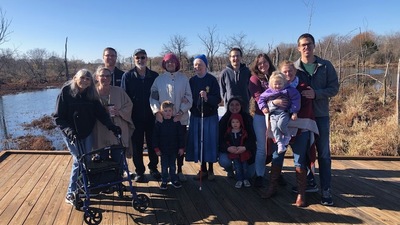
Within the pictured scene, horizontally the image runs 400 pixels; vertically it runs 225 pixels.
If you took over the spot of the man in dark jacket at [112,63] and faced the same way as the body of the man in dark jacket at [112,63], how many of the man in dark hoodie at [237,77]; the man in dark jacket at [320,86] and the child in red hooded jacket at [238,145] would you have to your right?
0

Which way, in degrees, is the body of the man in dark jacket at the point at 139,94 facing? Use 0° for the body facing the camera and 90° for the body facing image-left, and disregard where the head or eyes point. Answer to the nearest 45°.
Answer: approximately 0°

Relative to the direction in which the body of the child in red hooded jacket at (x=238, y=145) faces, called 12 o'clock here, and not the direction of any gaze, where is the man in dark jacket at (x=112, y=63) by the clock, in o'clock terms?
The man in dark jacket is roughly at 3 o'clock from the child in red hooded jacket.

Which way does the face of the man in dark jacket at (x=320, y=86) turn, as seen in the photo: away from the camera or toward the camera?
toward the camera

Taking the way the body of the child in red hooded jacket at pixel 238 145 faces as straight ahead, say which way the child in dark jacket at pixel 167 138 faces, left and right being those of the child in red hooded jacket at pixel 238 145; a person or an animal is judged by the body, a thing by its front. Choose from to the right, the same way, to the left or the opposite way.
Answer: the same way

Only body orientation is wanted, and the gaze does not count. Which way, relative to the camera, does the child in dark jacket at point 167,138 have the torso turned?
toward the camera

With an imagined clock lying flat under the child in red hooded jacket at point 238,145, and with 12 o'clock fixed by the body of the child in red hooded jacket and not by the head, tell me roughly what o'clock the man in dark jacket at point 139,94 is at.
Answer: The man in dark jacket is roughly at 3 o'clock from the child in red hooded jacket.

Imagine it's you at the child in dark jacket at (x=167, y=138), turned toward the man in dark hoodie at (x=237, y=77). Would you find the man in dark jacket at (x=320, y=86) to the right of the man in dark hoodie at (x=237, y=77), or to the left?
right

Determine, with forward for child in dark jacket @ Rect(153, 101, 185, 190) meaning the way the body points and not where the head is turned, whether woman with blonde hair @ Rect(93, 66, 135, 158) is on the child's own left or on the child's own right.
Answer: on the child's own right

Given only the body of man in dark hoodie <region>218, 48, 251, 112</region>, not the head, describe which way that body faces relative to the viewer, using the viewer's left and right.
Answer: facing the viewer

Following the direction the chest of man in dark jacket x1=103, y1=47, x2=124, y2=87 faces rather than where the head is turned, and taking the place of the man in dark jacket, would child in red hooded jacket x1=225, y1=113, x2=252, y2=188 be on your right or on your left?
on your left

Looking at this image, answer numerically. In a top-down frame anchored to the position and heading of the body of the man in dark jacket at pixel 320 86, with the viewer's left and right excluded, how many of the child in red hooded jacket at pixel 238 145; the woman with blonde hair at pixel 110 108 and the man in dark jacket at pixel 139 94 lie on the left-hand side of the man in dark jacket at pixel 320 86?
0

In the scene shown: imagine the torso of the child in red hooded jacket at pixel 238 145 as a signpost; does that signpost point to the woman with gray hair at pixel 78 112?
no

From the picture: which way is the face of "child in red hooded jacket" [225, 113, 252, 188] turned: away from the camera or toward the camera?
toward the camera

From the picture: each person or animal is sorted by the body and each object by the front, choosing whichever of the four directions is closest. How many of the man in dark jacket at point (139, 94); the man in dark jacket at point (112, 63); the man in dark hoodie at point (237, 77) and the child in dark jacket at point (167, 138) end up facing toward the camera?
4
